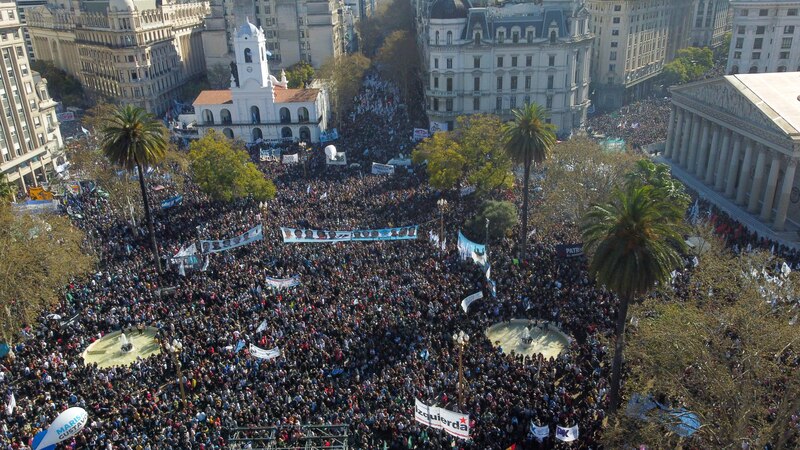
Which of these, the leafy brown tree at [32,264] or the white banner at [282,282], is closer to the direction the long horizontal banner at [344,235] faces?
the white banner

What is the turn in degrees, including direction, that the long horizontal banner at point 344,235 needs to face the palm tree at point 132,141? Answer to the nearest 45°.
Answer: approximately 90° to its right

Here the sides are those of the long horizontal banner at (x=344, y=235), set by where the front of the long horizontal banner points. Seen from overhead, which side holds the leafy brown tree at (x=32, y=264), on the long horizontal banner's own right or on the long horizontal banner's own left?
on the long horizontal banner's own right

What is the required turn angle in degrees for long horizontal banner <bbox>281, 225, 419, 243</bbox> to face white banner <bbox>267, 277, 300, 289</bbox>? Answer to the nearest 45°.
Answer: approximately 45° to its right

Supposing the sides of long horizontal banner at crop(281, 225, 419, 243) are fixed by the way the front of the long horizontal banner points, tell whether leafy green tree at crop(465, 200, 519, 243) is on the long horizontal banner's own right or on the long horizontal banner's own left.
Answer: on the long horizontal banner's own left

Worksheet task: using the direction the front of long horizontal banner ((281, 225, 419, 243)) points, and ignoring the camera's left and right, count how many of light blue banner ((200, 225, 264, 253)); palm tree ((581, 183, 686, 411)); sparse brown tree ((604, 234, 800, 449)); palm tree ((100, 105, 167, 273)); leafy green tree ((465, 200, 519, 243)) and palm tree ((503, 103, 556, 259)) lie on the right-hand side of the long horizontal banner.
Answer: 2

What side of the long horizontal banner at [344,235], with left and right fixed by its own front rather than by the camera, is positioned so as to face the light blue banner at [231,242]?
right

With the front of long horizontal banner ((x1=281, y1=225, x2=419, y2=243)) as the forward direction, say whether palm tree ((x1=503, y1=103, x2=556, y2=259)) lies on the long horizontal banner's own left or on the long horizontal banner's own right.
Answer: on the long horizontal banner's own left

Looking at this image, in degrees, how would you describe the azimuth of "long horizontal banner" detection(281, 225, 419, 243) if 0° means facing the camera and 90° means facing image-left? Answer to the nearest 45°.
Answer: approximately 0°

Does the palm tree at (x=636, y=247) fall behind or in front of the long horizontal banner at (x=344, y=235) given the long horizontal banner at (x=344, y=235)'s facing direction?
in front

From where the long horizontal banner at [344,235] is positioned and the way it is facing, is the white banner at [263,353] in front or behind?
in front
